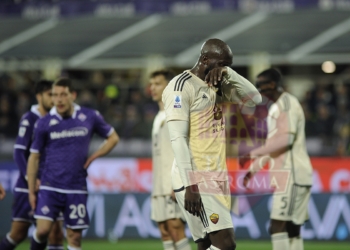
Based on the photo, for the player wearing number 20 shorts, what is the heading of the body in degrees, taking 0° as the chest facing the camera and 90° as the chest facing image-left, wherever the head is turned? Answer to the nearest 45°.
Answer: approximately 0°

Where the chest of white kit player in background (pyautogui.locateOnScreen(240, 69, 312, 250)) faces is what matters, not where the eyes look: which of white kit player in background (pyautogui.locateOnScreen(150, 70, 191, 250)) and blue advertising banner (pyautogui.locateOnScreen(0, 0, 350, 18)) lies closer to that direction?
the white kit player in background

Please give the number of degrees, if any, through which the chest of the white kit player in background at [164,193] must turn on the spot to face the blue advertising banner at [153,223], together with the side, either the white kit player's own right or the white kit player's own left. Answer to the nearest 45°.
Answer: approximately 135° to the white kit player's own right

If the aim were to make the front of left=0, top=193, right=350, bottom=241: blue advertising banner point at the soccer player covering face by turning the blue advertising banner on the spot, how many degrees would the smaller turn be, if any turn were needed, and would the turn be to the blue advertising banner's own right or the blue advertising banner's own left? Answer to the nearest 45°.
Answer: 0° — it already faces them

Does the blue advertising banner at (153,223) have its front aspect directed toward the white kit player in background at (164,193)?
yes
